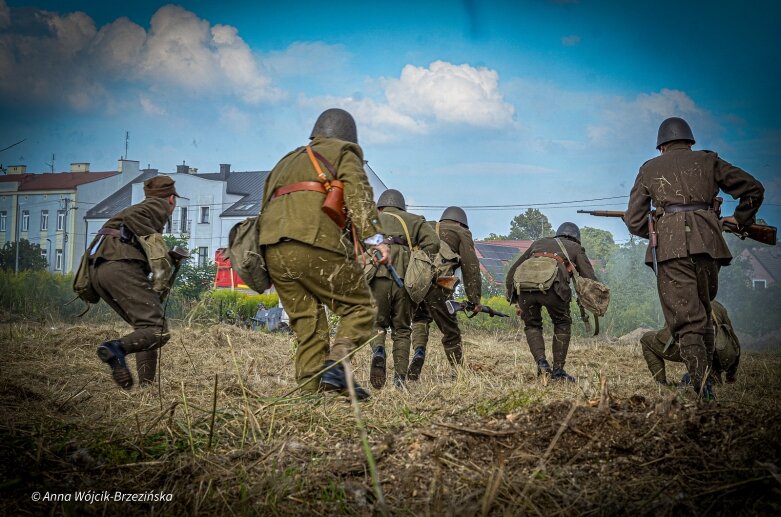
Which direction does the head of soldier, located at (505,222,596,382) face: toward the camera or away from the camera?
away from the camera

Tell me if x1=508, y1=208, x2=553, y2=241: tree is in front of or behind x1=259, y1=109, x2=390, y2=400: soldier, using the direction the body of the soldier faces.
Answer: in front

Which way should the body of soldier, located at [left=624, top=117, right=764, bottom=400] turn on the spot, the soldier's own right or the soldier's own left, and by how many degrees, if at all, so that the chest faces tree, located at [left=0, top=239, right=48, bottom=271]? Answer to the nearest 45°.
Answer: approximately 45° to the soldier's own left

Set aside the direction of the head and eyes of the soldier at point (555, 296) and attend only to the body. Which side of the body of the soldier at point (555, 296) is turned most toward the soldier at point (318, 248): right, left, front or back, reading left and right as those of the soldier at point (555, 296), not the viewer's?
back

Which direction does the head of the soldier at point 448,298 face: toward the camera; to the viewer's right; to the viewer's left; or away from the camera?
away from the camera

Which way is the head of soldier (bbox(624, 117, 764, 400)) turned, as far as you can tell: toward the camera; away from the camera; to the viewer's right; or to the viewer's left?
away from the camera

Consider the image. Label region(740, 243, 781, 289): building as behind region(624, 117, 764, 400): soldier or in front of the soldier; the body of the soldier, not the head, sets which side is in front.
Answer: in front

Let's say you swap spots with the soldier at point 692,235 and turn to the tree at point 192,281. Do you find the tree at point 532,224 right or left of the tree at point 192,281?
right

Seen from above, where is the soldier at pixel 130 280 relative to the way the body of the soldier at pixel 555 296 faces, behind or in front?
behind

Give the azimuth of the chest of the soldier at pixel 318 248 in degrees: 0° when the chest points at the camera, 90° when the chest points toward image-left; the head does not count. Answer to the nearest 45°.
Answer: approximately 225°

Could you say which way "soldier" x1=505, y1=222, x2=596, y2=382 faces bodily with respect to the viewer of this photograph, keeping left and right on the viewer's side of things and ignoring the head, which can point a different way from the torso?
facing away from the viewer and to the right of the viewer

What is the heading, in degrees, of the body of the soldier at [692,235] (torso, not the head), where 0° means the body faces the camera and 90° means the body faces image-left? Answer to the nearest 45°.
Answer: approximately 180°
